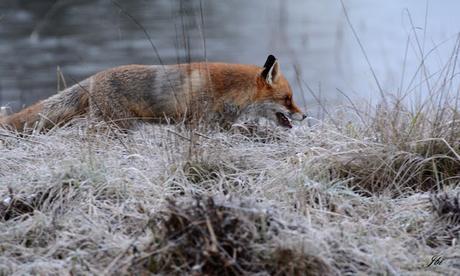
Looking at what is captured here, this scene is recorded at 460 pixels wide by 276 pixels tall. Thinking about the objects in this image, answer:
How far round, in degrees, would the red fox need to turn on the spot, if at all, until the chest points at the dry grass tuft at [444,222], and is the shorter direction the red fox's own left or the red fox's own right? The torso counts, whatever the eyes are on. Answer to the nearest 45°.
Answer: approximately 45° to the red fox's own right

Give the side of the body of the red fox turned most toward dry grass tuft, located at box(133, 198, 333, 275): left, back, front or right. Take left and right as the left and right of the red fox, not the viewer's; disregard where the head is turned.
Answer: right

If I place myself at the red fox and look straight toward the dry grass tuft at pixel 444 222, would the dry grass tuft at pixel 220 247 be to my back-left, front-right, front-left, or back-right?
front-right

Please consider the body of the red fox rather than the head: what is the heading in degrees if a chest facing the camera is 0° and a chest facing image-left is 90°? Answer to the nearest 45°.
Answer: approximately 270°
